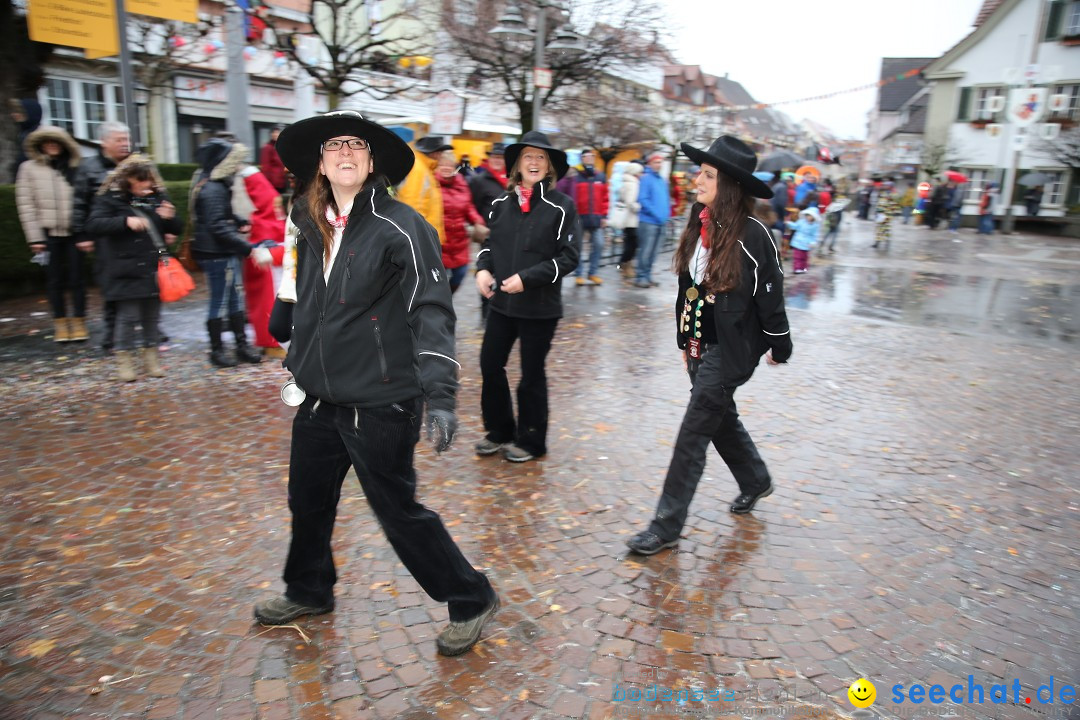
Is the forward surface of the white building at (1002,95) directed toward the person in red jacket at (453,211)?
yes

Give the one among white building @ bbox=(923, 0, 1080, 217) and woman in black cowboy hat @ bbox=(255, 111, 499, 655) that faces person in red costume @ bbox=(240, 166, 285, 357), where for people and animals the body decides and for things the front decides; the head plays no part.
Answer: the white building

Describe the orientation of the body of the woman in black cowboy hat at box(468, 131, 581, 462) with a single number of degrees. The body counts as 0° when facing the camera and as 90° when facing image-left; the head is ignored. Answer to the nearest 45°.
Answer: approximately 45°

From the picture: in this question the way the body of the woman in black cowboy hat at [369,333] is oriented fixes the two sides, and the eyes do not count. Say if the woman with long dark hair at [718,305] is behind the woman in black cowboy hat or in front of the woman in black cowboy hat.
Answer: behind

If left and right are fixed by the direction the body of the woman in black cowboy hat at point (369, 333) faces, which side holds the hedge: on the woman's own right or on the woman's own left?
on the woman's own right

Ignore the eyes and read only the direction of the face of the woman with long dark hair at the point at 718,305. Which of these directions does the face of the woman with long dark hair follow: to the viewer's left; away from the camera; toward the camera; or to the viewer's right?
to the viewer's left

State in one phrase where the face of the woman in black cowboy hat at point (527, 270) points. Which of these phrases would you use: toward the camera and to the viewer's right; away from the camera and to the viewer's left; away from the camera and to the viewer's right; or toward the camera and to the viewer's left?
toward the camera and to the viewer's right

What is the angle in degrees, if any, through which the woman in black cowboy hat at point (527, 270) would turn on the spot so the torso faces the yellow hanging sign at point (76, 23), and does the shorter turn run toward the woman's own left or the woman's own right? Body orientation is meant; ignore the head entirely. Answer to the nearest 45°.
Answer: approximately 90° to the woman's own right

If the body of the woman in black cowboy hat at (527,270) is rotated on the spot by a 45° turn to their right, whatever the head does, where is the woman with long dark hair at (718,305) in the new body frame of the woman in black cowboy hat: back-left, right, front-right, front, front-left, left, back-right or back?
back-left

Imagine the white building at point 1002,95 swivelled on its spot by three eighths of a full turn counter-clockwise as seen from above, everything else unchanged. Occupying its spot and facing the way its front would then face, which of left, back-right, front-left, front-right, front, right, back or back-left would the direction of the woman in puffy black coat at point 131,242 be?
back-right
